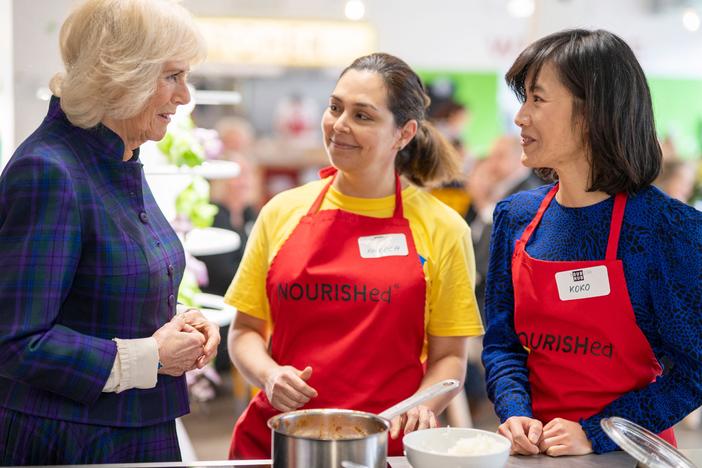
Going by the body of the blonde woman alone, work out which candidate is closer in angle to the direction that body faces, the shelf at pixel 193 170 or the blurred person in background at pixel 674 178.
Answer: the blurred person in background

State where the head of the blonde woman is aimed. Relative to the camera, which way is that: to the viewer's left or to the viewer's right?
to the viewer's right

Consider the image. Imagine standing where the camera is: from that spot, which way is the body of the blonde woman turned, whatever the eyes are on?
to the viewer's right

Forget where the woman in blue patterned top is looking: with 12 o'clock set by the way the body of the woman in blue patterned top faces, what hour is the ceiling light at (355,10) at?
The ceiling light is roughly at 4 o'clock from the woman in blue patterned top.

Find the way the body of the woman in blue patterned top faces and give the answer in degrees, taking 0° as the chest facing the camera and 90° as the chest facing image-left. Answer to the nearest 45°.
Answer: approximately 45°

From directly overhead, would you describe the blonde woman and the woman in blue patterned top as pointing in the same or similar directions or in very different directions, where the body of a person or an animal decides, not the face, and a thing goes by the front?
very different directions

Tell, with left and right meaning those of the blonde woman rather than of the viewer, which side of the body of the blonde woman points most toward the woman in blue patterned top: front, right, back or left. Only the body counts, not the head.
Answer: front

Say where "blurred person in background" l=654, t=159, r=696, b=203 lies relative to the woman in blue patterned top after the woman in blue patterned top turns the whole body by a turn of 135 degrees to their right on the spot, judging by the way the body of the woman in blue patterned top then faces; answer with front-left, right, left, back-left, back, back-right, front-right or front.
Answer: front

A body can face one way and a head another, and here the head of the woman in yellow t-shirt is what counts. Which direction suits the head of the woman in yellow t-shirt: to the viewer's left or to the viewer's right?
to the viewer's left

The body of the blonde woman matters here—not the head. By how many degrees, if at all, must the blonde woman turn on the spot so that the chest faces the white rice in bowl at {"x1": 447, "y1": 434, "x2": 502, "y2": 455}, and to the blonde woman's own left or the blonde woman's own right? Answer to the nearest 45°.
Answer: approximately 45° to the blonde woman's own right

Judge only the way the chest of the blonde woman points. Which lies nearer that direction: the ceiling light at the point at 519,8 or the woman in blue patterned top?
the woman in blue patterned top

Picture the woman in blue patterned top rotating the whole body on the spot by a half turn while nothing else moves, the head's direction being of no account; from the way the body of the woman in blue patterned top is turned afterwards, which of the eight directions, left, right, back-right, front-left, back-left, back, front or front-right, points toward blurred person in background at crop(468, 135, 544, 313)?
front-left

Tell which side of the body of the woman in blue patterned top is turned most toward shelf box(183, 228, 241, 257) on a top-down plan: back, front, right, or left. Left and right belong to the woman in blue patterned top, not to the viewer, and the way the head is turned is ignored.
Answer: right

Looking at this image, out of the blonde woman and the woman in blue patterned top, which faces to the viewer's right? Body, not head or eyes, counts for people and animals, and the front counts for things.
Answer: the blonde woman

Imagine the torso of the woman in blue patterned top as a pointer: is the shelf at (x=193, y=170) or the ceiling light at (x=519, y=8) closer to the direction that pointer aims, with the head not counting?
the shelf

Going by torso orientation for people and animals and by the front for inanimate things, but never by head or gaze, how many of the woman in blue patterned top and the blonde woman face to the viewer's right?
1
